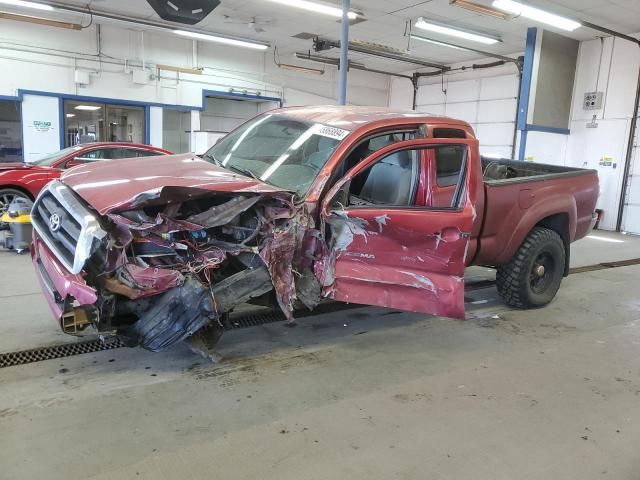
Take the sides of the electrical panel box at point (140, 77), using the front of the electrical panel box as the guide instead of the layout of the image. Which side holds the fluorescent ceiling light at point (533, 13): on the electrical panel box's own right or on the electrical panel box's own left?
on the electrical panel box's own left

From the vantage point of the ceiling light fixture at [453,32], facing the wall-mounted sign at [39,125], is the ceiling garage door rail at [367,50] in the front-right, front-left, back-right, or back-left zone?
front-right

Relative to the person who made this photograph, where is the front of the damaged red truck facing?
facing the viewer and to the left of the viewer

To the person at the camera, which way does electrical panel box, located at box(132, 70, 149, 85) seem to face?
facing the viewer

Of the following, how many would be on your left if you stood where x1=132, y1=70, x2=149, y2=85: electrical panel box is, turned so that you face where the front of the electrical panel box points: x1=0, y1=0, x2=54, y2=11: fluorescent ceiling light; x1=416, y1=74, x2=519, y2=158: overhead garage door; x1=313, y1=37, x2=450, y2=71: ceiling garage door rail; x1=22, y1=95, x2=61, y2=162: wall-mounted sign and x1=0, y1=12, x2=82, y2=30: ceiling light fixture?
2

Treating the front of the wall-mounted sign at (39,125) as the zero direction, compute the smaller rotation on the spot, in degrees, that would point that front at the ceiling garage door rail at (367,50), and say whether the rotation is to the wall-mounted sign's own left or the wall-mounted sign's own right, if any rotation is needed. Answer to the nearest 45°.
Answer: approximately 90° to the wall-mounted sign's own left

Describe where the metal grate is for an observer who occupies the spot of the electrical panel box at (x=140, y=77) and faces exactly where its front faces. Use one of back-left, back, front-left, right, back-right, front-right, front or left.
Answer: front-left

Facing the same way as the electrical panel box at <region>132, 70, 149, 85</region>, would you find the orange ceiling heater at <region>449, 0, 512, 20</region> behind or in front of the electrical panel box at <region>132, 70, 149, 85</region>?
in front

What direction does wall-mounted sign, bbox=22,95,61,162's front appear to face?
toward the camera

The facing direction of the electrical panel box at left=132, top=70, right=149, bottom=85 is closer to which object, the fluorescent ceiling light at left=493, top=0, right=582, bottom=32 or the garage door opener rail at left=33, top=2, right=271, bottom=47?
the garage door opener rail at left=33, top=2, right=271, bottom=47

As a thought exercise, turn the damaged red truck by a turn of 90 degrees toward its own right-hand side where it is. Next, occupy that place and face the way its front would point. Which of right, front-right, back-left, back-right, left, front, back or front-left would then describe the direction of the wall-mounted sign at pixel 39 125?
front

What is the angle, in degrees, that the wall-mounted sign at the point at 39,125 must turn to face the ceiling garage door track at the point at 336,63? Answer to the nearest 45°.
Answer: approximately 90° to its left

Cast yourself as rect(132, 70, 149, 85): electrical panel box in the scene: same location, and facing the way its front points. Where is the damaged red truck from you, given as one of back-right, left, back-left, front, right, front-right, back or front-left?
front

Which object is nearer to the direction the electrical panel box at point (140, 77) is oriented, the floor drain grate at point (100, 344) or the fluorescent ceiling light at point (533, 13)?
the floor drain grate

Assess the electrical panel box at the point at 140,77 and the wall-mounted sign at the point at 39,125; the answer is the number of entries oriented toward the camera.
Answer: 2
